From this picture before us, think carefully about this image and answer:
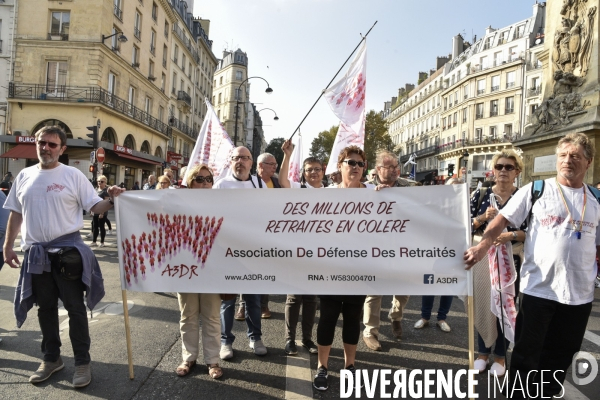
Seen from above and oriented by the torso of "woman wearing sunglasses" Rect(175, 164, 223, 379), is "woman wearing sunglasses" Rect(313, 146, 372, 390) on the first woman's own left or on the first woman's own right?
on the first woman's own left

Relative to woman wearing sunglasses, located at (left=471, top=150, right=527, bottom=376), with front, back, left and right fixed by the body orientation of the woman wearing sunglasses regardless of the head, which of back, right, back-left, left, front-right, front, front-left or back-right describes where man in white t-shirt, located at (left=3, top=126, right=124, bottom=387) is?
front-right

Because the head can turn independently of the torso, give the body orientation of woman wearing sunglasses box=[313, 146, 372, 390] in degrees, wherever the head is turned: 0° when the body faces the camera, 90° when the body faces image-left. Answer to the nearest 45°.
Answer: approximately 0°

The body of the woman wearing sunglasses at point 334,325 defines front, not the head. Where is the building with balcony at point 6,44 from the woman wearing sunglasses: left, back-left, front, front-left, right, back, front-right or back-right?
back-right

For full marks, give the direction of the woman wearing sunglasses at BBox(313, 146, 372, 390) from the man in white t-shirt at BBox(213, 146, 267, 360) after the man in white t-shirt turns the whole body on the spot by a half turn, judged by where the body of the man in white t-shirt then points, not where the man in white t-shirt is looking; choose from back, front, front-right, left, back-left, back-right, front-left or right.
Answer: back-right

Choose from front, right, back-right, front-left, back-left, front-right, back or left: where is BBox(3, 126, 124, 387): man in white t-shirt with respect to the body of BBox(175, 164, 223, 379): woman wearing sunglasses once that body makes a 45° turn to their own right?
front-right

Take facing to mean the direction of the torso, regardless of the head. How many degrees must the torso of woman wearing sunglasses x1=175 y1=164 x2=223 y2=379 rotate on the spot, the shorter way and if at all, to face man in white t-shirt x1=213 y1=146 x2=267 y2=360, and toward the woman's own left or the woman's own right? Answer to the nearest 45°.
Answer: approximately 135° to the woman's own left

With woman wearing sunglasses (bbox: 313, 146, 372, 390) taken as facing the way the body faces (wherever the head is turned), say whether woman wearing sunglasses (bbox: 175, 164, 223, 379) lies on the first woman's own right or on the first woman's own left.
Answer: on the first woman's own right

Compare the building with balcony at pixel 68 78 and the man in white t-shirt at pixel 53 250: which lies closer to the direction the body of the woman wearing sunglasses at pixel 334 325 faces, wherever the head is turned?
the man in white t-shirt

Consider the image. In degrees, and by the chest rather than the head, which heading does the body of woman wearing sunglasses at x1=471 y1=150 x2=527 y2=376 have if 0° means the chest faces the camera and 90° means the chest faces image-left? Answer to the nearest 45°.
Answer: approximately 0°

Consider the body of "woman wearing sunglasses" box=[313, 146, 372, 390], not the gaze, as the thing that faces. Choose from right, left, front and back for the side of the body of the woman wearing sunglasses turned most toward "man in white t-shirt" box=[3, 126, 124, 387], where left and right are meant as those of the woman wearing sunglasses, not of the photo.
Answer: right
